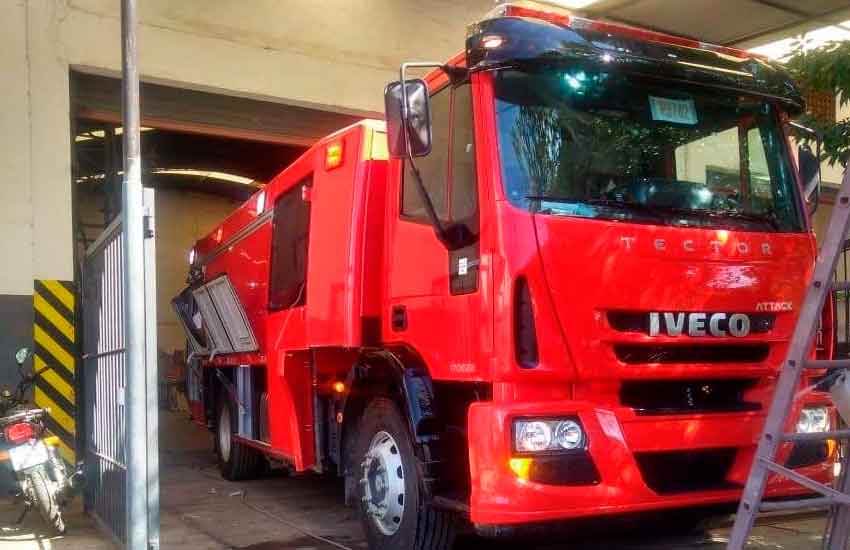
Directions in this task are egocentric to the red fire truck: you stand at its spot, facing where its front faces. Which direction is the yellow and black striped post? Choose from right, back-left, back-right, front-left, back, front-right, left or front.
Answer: back

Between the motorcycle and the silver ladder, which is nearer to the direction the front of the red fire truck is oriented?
the silver ladder

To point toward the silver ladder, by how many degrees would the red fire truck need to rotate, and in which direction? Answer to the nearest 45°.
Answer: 0° — it already faces it

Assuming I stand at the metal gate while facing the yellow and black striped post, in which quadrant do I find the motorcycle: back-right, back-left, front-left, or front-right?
front-left

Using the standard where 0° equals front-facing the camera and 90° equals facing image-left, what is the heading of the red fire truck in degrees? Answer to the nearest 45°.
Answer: approximately 315°
